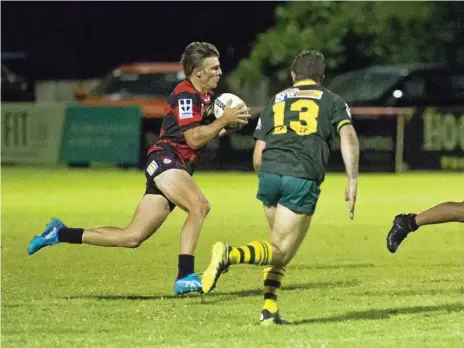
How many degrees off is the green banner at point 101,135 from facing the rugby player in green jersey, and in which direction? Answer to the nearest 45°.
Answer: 0° — it already faces them

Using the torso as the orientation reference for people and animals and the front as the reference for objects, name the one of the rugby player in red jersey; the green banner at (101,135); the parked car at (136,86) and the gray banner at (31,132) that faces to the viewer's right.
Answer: the rugby player in red jersey

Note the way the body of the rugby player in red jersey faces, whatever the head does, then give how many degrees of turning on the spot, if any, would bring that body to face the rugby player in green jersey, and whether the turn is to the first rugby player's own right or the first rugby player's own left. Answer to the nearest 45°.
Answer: approximately 45° to the first rugby player's own right

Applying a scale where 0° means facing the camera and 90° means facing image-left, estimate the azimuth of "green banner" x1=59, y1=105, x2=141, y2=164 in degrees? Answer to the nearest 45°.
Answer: approximately 0°

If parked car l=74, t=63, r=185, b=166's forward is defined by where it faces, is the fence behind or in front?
in front

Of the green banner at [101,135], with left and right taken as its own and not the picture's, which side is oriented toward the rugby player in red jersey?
front

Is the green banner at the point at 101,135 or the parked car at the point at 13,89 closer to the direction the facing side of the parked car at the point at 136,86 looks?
the green banner

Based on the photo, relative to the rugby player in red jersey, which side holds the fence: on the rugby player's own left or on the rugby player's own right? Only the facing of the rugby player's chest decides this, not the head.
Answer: on the rugby player's own left

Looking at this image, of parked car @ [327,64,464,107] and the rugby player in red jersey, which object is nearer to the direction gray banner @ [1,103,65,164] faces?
the rugby player in red jersey

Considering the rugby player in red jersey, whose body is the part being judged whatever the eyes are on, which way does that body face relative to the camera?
to the viewer's right
